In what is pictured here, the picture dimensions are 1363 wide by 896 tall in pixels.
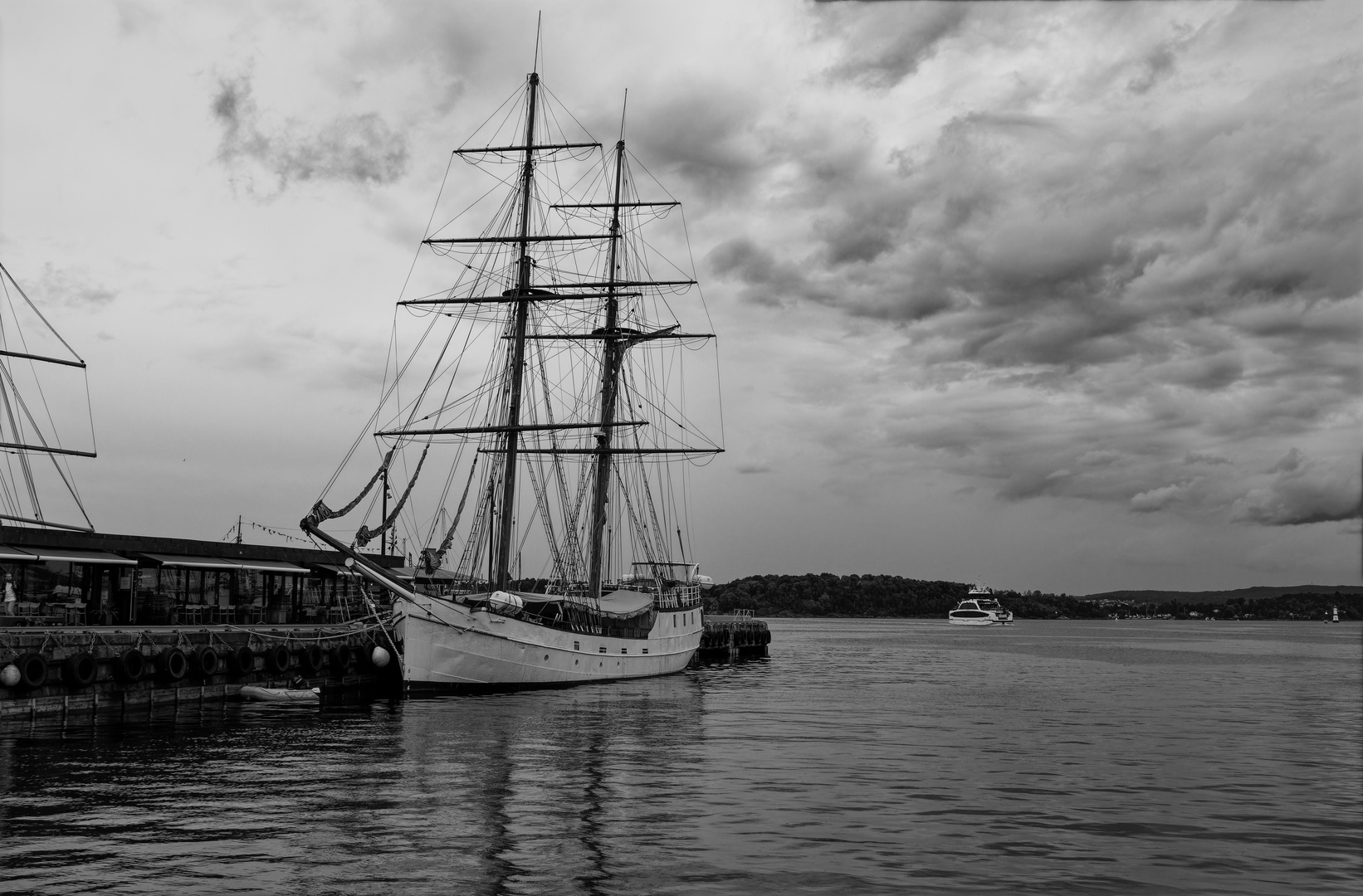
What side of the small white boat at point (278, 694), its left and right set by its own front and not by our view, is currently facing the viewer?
left
